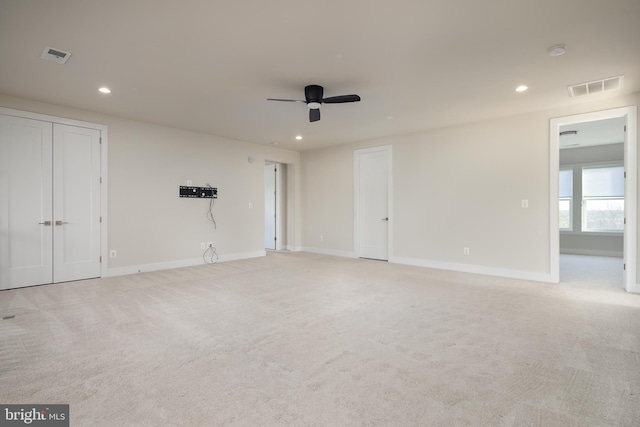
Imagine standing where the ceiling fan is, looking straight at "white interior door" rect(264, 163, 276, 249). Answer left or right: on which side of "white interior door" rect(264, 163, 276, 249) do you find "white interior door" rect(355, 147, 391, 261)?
right

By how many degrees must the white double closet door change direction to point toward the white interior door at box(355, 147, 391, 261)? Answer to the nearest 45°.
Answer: approximately 45° to its left

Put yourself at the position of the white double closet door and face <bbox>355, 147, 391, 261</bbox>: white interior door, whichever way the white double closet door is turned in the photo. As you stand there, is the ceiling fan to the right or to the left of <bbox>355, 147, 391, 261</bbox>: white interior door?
right

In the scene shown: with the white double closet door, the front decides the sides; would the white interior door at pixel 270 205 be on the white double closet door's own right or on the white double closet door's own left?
on the white double closet door's own left

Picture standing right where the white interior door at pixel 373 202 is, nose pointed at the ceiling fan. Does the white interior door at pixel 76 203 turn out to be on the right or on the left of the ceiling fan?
right

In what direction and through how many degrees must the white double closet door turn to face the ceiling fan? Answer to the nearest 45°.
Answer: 0° — it already faces it

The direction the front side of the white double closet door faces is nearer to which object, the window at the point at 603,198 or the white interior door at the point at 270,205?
the window

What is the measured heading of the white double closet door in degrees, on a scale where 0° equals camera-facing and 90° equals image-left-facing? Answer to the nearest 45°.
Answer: approximately 315°
